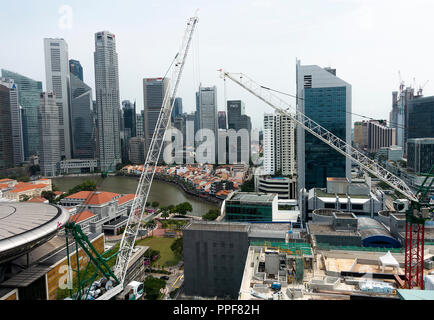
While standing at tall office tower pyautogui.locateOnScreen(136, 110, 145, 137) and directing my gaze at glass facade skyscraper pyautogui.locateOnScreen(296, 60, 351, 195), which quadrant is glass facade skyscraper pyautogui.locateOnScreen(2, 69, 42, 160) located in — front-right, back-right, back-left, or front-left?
front-right

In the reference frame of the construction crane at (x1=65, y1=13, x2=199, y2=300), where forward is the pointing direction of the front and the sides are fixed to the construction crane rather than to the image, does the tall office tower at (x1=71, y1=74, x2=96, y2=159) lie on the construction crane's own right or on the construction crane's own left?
on the construction crane's own left

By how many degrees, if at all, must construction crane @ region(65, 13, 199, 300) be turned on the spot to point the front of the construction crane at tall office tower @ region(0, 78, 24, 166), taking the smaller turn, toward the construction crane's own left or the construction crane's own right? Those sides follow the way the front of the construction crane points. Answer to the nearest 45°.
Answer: approximately 90° to the construction crane's own left

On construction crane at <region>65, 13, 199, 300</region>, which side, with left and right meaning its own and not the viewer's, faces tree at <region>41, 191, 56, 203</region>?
left

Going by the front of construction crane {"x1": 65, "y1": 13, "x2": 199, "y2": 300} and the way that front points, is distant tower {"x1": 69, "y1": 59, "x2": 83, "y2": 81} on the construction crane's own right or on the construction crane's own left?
on the construction crane's own left

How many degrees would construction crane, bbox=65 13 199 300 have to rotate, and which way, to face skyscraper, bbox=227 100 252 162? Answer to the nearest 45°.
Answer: approximately 45° to its left
